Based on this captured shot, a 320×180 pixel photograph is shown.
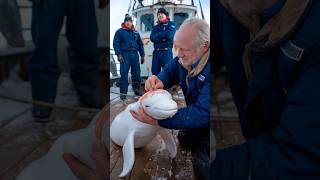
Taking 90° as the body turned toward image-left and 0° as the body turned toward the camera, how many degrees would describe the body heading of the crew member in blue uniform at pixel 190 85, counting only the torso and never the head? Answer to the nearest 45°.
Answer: approximately 45°
